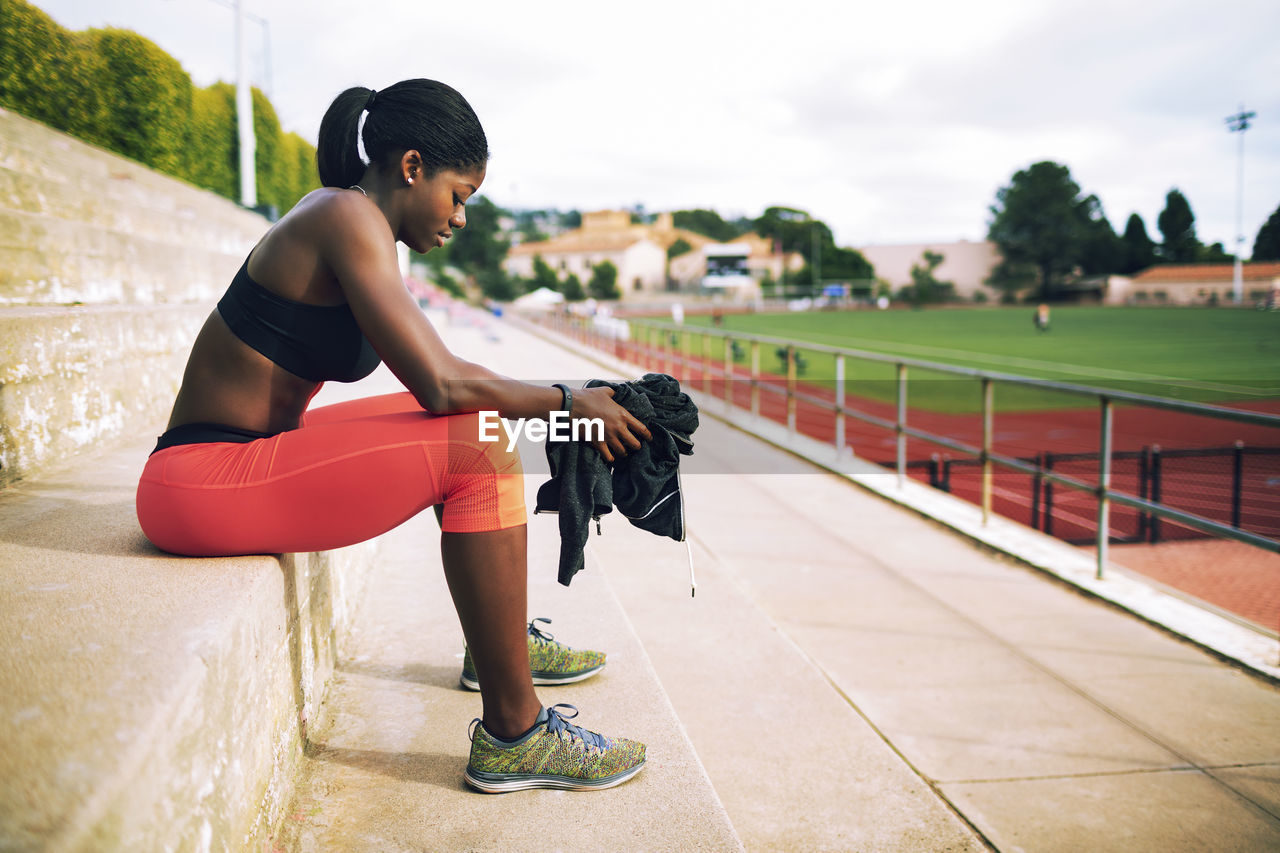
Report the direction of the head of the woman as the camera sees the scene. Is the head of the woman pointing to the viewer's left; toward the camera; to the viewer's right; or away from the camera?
to the viewer's right

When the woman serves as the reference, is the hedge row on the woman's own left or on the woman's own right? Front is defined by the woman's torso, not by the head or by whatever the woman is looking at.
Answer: on the woman's own left

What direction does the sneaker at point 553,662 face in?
to the viewer's right

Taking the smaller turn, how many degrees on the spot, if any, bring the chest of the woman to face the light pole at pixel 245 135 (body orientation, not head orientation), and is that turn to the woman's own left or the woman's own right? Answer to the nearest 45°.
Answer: approximately 90° to the woman's own left

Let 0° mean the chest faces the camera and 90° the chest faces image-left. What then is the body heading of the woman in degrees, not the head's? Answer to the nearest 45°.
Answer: approximately 270°
